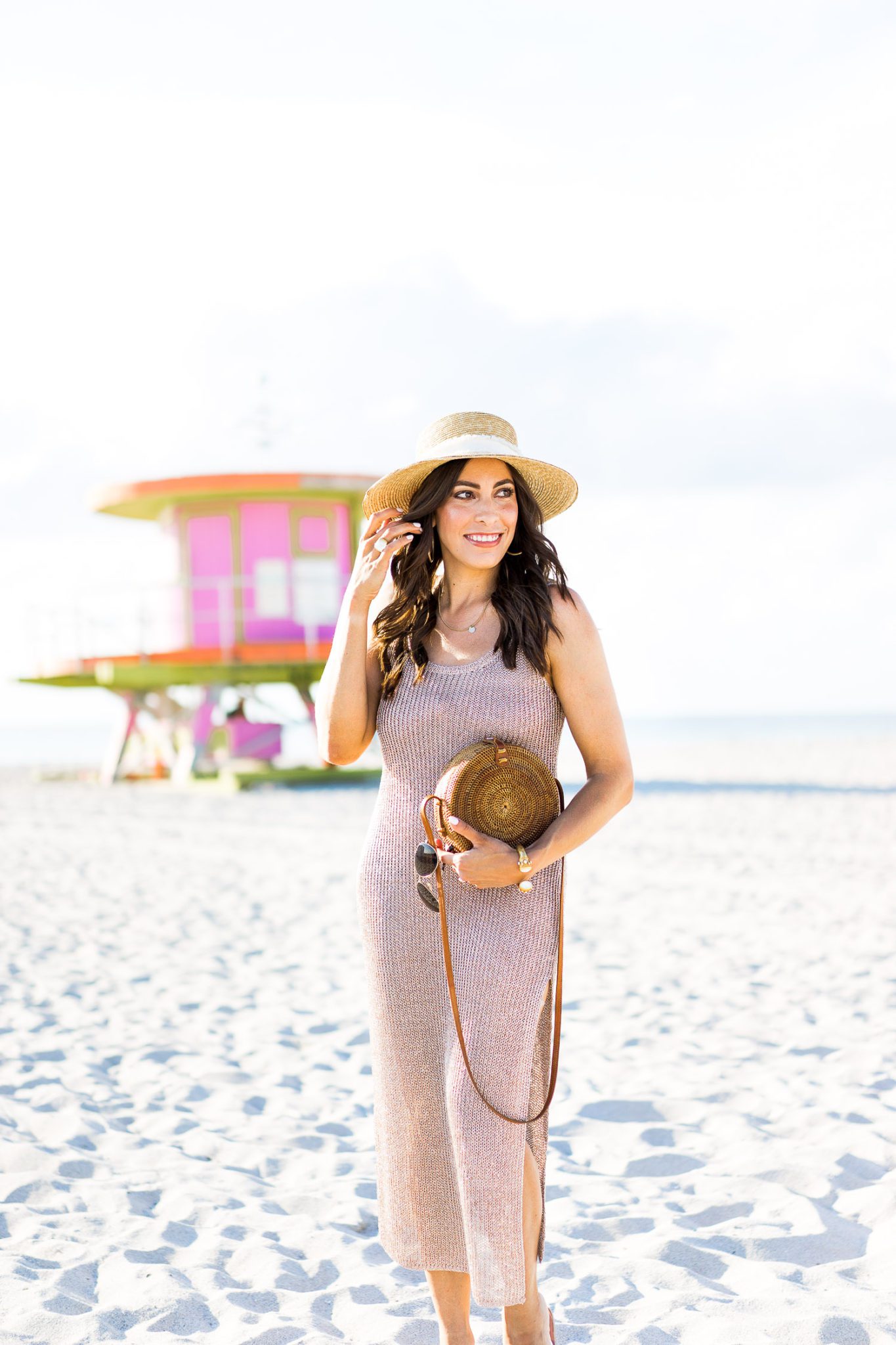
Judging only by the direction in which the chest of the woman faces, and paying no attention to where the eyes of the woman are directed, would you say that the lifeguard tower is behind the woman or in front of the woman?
behind

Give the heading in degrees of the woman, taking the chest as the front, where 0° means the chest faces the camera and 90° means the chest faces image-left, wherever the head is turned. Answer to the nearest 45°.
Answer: approximately 0°
